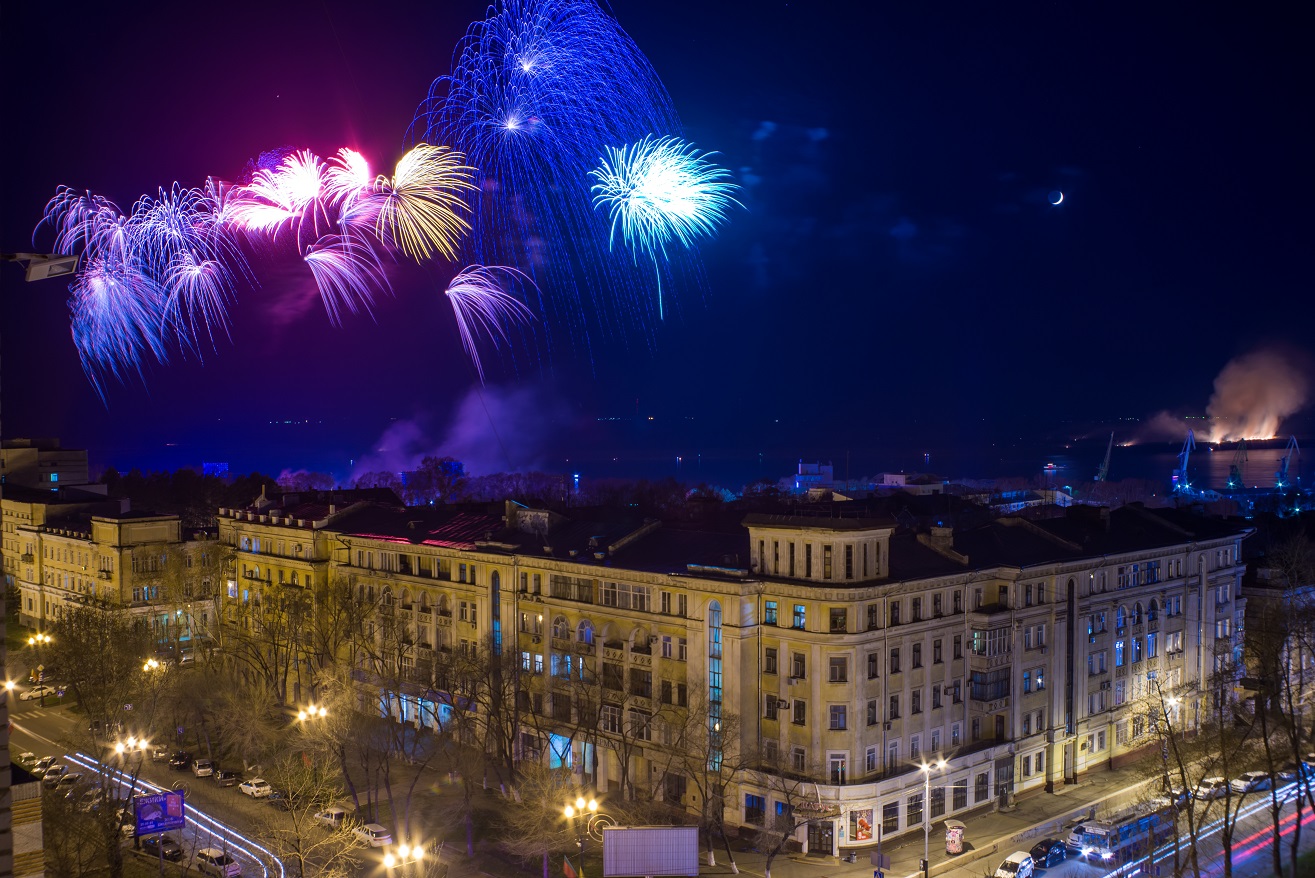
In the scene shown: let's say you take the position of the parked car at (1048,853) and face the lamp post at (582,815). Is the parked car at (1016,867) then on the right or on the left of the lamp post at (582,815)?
left

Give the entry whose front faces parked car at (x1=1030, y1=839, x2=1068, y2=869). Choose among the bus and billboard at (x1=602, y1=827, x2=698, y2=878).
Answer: the bus

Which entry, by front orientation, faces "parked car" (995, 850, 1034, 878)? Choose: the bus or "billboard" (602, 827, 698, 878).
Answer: the bus

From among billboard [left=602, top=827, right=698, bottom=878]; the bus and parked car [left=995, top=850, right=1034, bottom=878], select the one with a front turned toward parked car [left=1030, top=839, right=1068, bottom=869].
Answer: the bus

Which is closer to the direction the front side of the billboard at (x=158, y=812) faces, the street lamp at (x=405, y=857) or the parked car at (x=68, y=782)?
the street lamp
